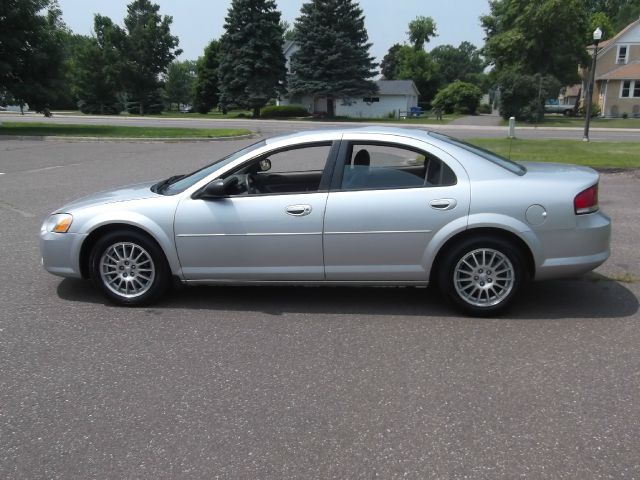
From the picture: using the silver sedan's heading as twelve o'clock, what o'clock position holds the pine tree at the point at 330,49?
The pine tree is roughly at 3 o'clock from the silver sedan.

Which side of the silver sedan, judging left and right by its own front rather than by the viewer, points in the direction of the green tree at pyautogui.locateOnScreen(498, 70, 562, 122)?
right

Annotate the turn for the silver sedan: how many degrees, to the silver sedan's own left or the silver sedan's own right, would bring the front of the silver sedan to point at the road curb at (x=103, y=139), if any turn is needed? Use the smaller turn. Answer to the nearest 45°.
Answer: approximately 45° to the silver sedan's own right

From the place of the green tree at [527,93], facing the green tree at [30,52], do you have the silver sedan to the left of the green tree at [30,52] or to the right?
left

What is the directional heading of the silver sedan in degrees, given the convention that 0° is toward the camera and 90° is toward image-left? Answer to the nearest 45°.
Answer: approximately 90°

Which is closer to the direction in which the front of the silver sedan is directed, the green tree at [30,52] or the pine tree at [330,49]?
the green tree

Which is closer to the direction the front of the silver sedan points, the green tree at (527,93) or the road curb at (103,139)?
the road curb

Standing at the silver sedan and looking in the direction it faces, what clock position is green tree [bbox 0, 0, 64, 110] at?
The green tree is roughly at 2 o'clock from the silver sedan.
